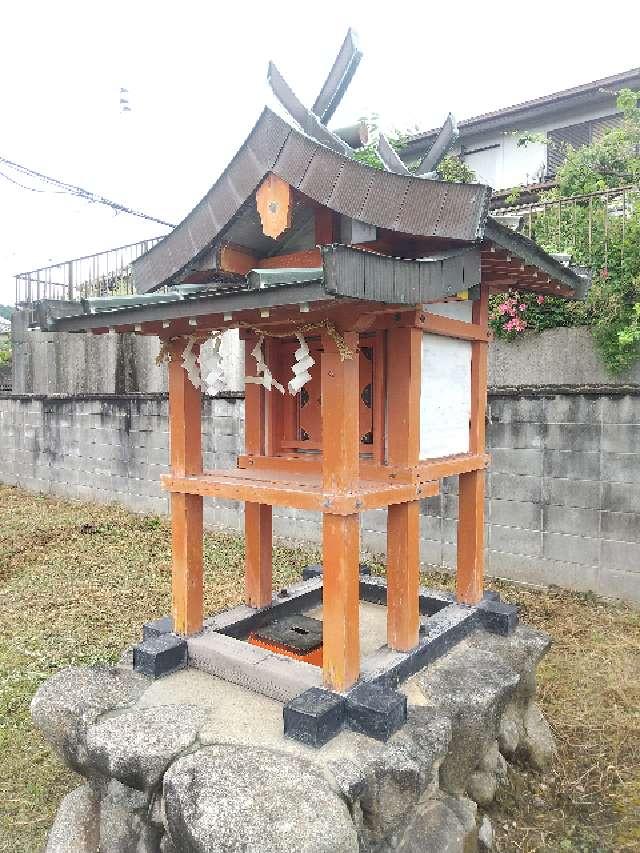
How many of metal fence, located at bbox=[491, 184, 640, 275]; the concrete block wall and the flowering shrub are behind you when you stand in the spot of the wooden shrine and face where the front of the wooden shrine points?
3

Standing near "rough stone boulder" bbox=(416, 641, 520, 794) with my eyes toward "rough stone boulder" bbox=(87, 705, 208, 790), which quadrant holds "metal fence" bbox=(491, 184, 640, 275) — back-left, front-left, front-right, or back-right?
back-right

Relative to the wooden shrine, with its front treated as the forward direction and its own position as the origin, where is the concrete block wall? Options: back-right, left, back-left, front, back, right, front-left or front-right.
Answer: back

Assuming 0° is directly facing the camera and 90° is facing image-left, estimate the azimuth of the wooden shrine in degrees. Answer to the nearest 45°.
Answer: approximately 45°

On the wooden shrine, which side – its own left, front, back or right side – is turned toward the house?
back

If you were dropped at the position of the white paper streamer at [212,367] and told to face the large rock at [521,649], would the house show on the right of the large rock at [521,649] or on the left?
left

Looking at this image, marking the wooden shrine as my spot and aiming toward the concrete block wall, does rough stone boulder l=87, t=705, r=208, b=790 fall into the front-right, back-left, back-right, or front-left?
back-left

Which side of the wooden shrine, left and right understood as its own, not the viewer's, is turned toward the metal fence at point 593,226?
back
